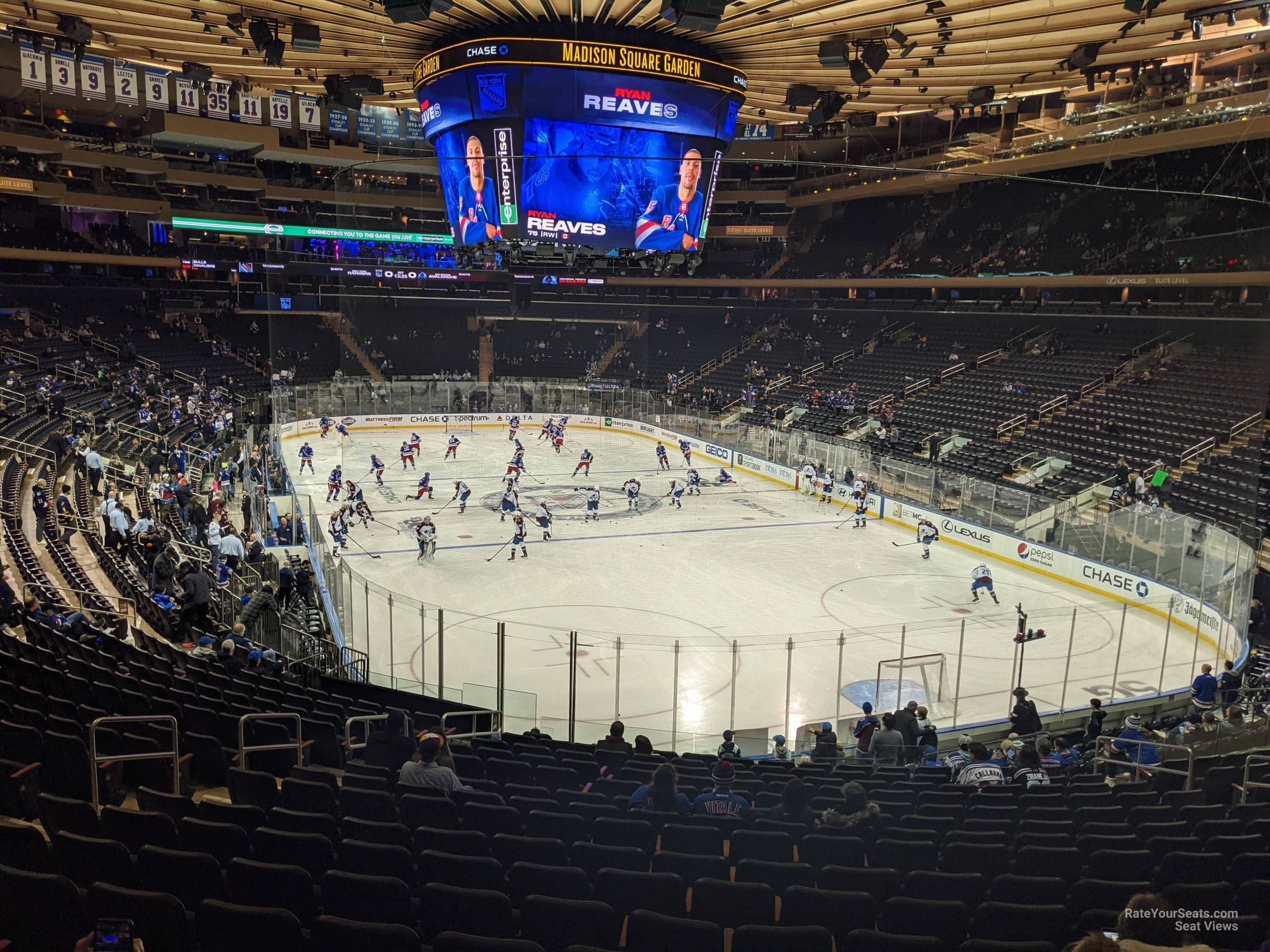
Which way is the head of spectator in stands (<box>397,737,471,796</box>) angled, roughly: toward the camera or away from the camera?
away from the camera

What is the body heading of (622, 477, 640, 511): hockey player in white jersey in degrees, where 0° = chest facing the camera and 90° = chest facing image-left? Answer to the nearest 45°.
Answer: approximately 0°

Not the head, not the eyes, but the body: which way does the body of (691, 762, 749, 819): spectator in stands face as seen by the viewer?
away from the camera

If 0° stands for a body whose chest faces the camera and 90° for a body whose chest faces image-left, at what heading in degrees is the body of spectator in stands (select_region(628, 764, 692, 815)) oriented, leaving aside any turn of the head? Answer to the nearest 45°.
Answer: approximately 180°

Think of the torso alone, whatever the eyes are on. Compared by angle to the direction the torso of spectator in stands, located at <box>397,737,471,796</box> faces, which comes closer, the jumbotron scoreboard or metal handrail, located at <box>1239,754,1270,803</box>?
the jumbotron scoreboard

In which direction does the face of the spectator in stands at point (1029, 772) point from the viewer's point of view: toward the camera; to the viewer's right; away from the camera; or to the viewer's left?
away from the camera

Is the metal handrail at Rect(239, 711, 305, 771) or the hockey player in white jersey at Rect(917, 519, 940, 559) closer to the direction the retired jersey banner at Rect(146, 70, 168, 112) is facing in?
the hockey player in white jersey

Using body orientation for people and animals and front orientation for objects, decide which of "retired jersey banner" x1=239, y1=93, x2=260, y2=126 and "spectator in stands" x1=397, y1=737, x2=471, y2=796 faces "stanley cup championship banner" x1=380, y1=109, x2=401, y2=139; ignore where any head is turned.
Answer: the spectator in stands

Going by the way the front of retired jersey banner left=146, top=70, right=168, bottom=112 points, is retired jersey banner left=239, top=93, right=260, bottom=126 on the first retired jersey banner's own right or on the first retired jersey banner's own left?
on the first retired jersey banner's own left

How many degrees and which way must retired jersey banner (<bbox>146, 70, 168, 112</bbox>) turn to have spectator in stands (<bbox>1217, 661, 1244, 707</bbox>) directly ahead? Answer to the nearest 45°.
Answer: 0° — it already faces them

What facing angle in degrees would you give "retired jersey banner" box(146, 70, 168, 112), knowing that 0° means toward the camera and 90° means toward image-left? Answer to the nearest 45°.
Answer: approximately 315°

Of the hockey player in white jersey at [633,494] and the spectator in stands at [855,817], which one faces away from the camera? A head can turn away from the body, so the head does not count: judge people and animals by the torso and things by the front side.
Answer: the spectator in stands

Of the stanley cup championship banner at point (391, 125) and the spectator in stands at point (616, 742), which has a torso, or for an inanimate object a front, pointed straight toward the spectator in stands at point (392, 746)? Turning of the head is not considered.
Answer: the stanley cup championship banner

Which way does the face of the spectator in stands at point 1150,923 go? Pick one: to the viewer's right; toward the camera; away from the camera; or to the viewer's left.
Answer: away from the camera
